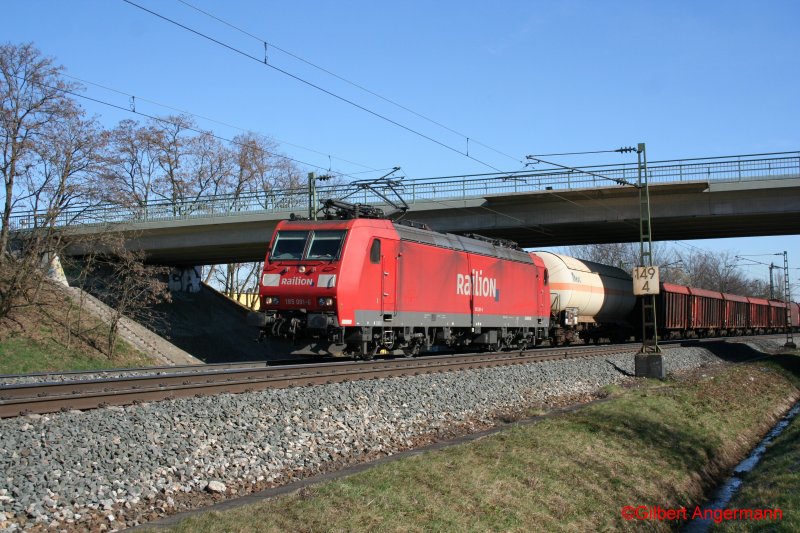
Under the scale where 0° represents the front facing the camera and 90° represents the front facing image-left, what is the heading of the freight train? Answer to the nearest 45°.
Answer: approximately 45°

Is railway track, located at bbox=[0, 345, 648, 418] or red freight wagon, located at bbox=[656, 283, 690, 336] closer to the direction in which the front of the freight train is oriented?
the railway track

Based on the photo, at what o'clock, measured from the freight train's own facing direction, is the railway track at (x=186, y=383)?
The railway track is roughly at 11 o'clock from the freight train.
